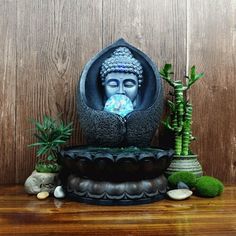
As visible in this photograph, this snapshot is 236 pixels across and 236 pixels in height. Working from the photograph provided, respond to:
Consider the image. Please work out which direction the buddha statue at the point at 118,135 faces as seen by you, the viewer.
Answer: facing the viewer
